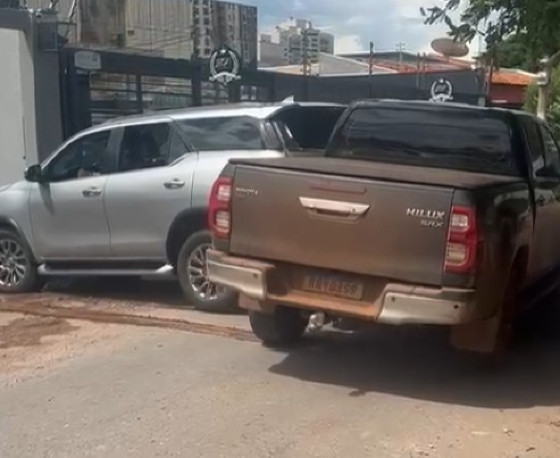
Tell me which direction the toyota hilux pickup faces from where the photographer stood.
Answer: facing away from the viewer and to the right of the viewer

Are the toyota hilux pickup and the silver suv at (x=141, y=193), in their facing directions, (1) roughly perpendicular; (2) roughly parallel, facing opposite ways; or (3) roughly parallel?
roughly perpendicular

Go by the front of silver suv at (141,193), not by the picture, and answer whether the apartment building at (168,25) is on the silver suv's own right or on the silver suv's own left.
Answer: on the silver suv's own right

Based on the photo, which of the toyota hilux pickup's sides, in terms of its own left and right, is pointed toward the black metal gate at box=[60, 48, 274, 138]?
left

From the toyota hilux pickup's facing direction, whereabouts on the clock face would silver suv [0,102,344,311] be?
The silver suv is roughly at 9 o'clock from the toyota hilux pickup.

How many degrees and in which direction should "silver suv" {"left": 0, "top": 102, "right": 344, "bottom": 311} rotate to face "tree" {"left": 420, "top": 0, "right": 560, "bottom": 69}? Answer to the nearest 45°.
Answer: approximately 135° to its right

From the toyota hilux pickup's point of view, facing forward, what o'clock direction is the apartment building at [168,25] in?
The apartment building is roughly at 10 o'clock from the toyota hilux pickup.

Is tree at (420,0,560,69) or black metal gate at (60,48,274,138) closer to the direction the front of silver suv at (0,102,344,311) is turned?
the black metal gate

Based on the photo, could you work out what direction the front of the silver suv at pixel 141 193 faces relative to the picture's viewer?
facing away from the viewer and to the left of the viewer
